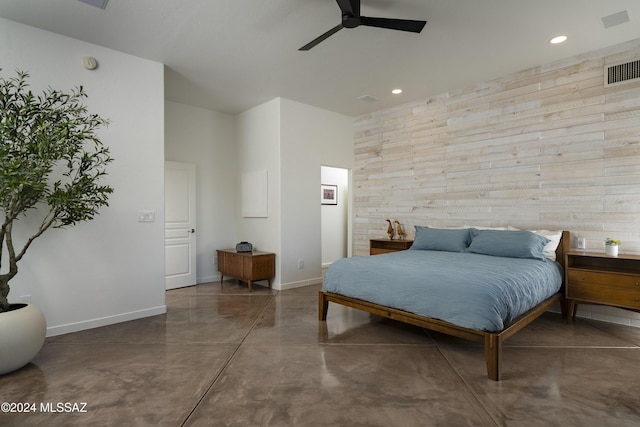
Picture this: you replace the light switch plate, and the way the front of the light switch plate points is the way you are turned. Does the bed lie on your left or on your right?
on your left

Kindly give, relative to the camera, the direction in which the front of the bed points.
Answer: facing the viewer and to the left of the viewer

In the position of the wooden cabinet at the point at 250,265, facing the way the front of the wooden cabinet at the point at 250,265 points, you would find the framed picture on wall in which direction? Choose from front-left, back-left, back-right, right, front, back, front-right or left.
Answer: back

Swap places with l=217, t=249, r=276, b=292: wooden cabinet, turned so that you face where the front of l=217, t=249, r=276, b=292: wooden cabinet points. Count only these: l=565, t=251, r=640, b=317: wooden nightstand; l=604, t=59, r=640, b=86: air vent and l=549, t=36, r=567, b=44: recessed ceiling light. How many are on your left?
3

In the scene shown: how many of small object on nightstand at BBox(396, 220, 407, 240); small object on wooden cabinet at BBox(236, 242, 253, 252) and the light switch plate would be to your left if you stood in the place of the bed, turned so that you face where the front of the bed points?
0

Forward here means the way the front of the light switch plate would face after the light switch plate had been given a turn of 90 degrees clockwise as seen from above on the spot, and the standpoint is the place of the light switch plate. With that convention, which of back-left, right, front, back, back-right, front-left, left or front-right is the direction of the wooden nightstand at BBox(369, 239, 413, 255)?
back

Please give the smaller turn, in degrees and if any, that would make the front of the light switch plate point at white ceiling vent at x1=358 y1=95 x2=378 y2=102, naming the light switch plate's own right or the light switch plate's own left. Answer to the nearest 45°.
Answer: approximately 90° to the light switch plate's own left

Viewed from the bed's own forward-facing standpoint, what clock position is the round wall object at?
The round wall object is roughly at 1 o'clock from the bed.
